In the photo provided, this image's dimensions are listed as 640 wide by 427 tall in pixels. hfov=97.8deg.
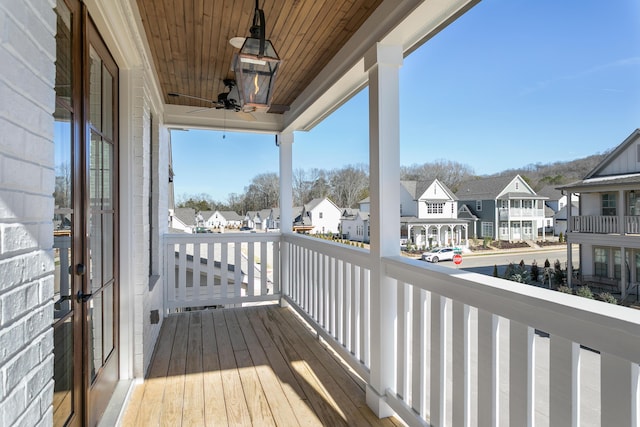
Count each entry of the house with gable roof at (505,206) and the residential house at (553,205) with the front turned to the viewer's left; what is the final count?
0

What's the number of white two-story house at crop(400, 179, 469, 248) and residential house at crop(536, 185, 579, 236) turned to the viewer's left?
0

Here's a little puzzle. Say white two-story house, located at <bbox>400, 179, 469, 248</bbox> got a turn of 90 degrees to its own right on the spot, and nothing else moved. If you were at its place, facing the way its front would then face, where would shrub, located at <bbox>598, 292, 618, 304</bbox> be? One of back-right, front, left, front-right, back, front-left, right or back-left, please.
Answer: back-left

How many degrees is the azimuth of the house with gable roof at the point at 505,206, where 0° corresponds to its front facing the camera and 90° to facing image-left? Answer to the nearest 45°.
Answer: approximately 315°
